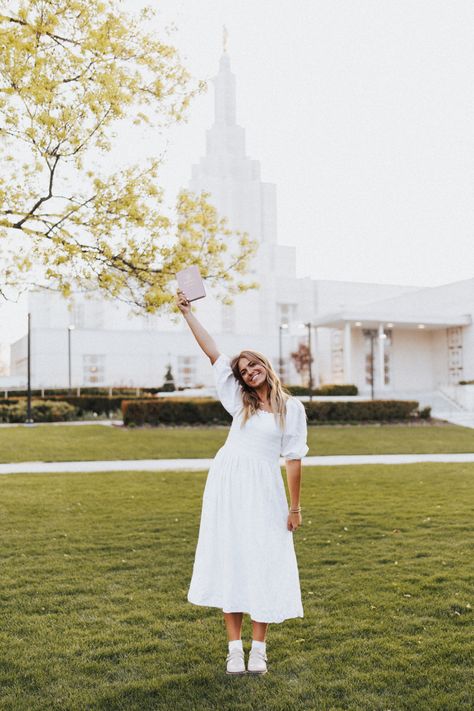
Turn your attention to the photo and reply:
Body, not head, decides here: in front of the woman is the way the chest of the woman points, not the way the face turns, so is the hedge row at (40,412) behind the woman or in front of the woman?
behind

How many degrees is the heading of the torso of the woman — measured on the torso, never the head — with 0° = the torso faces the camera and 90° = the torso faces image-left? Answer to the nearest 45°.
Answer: approximately 0°

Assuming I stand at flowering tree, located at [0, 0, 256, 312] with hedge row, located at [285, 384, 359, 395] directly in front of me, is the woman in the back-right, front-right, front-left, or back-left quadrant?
back-right

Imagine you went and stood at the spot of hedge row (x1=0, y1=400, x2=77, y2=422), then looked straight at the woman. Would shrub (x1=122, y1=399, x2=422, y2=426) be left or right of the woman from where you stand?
left

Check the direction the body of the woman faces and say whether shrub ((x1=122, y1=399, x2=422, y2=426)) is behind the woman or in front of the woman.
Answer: behind

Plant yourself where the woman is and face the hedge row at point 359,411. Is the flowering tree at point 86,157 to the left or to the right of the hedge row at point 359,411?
left

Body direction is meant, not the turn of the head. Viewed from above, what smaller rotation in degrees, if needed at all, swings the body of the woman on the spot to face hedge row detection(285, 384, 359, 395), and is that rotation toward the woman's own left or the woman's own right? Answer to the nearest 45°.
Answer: approximately 180°

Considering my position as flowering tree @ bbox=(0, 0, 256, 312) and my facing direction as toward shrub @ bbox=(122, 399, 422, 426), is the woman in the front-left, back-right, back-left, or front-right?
back-right

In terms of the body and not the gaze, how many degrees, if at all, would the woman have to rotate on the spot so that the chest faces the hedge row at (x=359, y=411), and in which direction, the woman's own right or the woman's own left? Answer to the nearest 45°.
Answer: approximately 180°
